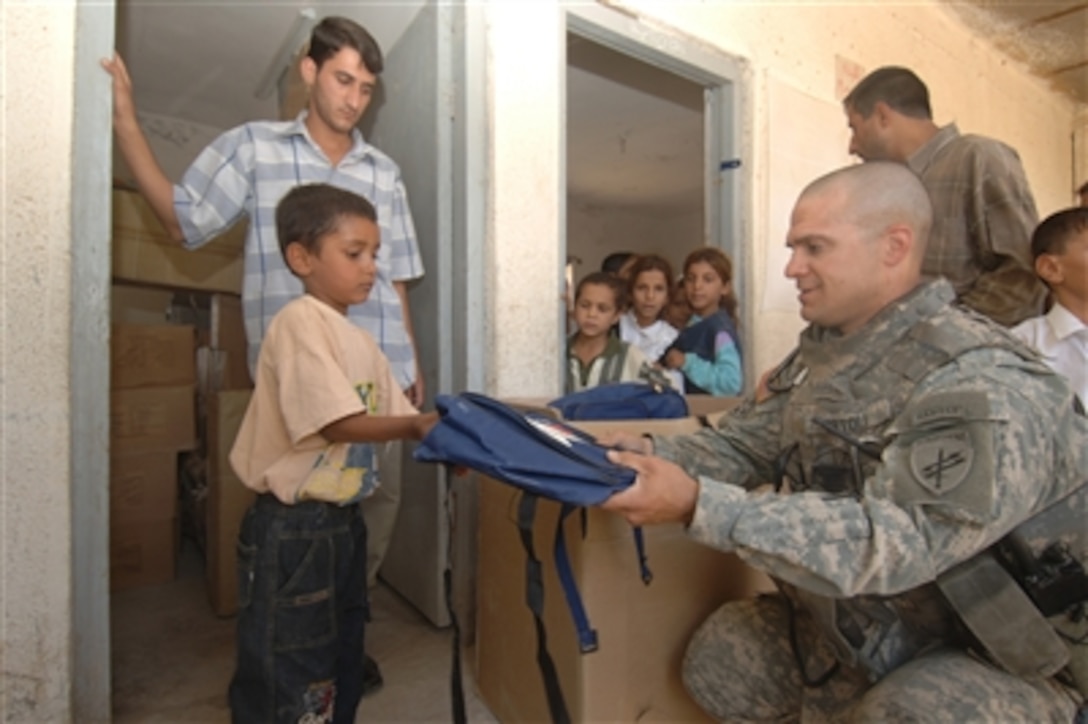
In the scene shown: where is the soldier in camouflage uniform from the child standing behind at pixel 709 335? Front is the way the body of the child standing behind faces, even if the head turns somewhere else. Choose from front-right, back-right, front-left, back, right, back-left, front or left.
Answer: front-left

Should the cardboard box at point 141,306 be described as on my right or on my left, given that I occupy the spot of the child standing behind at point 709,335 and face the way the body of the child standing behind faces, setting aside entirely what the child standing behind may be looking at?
on my right

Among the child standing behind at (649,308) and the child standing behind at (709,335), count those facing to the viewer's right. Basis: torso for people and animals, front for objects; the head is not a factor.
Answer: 0

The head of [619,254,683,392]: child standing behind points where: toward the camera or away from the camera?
toward the camera

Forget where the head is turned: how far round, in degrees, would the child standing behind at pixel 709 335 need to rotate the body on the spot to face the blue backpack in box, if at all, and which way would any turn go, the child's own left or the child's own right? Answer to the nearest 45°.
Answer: approximately 45° to the child's own left

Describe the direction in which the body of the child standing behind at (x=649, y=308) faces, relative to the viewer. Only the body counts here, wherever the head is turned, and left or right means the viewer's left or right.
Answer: facing the viewer

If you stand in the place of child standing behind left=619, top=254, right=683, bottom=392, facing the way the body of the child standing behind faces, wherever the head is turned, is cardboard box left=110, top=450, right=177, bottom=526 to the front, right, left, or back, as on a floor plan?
right

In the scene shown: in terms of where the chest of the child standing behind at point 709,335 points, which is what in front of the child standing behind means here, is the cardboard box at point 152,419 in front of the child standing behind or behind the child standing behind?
in front

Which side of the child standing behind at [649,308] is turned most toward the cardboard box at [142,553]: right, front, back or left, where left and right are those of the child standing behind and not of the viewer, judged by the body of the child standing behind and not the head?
right

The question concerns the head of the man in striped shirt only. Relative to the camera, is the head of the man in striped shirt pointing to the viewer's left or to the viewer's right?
to the viewer's right

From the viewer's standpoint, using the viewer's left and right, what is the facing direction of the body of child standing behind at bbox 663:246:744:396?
facing the viewer and to the left of the viewer
